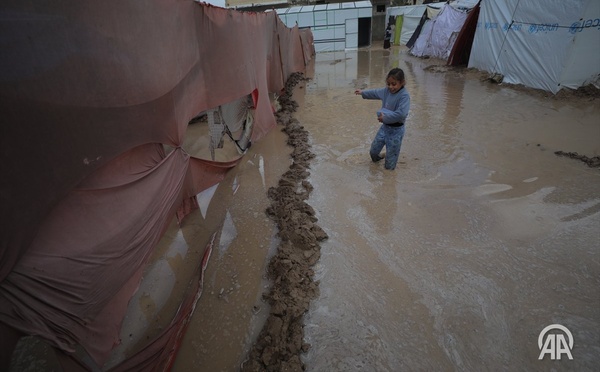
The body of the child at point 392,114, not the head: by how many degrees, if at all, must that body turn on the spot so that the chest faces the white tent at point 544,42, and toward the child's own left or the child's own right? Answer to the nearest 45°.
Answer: approximately 180°

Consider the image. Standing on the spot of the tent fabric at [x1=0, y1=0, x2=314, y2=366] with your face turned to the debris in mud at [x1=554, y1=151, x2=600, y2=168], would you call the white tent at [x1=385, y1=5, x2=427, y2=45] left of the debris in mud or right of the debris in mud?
left

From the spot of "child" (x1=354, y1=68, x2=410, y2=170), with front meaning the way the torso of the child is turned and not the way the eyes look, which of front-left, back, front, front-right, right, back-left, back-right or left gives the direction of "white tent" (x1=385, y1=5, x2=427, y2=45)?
back-right

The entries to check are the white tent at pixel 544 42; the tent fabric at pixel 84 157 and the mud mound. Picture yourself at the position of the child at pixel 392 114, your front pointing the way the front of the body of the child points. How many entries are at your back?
1

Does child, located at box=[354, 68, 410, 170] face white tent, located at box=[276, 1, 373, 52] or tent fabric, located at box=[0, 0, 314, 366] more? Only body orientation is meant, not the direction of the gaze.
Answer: the tent fabric

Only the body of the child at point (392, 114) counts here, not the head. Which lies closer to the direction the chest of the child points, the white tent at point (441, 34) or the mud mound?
the mud mound

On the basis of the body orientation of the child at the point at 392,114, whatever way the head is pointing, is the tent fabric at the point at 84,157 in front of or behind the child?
in front

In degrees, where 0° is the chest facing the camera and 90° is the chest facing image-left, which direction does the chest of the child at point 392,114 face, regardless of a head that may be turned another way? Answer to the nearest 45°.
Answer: approximately 45°

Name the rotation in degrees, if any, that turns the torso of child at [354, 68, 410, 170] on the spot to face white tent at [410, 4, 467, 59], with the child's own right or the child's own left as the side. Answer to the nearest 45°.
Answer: approximately 135° to the child's own right

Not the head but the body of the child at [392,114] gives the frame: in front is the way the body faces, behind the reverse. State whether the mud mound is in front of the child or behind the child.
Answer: in front

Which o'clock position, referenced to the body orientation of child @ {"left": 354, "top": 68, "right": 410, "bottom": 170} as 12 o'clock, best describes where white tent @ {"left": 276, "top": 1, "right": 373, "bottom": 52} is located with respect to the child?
The white tent is roughly at 4 o'clock from the child.
